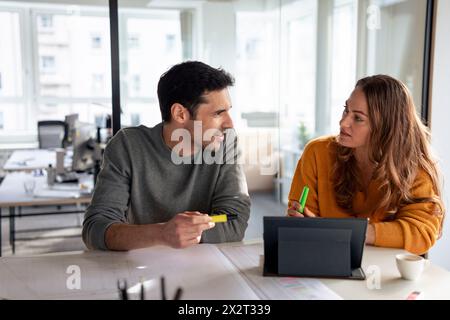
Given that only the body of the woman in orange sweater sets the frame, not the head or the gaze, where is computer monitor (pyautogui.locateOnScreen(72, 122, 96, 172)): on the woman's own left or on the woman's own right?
on the woman's own right

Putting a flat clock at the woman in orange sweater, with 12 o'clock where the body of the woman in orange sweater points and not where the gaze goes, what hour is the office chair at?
The office chair is roughly at 3 o'clock from the woman in orange sweater.

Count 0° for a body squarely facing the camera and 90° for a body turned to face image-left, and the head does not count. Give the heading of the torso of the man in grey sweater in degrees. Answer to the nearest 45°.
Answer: approximately 315°

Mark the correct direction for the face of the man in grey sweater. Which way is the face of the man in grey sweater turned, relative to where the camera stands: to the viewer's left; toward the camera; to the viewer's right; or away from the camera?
to the viewer's right

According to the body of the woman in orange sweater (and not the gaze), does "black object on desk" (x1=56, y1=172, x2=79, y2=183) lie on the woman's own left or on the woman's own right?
on the woman's own right
